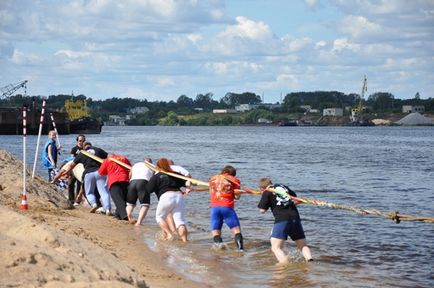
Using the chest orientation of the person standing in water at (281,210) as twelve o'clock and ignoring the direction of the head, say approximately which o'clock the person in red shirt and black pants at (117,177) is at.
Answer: The person in red shirt and black pants is roughly at 12 o'clock from the person standing in water.

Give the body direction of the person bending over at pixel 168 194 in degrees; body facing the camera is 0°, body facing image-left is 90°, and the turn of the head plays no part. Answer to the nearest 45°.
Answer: approximately 135°

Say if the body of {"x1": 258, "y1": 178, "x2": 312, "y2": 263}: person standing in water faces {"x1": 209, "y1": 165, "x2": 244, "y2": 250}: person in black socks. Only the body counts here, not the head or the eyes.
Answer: yes

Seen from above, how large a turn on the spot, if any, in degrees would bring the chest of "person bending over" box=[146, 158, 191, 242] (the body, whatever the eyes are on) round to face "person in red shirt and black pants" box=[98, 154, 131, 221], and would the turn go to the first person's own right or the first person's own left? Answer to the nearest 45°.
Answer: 0° — they already face them

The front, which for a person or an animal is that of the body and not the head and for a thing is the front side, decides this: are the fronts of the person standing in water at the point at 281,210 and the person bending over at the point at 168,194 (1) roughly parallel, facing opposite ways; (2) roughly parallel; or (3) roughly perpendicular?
roughly parallel
